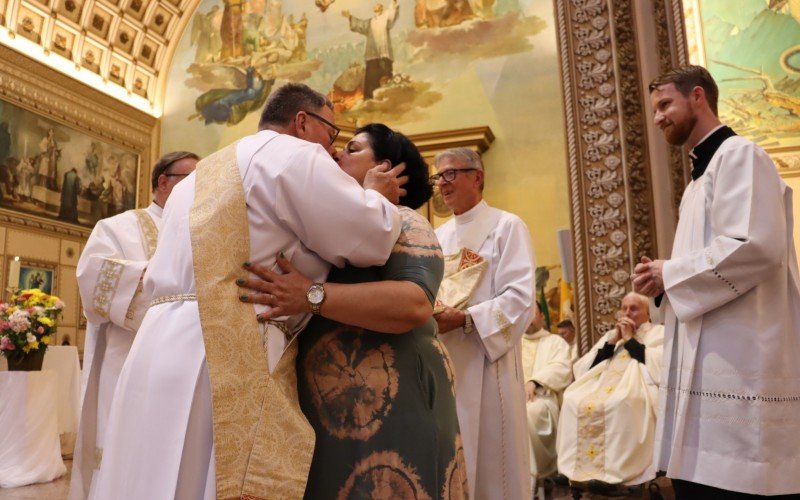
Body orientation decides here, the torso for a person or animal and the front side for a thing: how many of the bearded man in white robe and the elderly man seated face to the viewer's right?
0

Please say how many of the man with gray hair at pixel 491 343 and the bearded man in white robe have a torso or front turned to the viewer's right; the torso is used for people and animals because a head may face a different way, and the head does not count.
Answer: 0

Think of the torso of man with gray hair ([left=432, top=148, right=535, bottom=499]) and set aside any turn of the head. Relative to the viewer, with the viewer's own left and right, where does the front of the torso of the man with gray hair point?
facing the viewer and to the left of the viewer

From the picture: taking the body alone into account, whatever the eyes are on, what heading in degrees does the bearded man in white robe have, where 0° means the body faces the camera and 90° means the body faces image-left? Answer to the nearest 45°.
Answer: approximately 90°

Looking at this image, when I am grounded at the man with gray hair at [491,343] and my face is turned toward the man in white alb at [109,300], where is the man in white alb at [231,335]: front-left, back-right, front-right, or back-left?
front-left

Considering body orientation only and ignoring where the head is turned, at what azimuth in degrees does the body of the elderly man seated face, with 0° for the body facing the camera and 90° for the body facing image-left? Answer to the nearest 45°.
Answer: approximately 45°

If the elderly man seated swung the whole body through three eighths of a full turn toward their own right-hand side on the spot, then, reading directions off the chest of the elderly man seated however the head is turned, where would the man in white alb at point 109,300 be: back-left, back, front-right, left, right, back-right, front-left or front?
back-left

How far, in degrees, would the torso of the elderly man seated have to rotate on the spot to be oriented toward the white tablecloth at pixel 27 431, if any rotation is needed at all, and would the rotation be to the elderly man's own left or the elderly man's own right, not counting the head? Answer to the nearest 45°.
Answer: approximately 45° to the elderly man's own right

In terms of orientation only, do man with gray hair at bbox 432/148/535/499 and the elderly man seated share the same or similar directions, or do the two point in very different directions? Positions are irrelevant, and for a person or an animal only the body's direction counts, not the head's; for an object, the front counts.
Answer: same or similar directions

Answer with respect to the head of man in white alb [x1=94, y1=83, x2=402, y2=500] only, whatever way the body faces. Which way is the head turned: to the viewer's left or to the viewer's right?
to the viewer's right

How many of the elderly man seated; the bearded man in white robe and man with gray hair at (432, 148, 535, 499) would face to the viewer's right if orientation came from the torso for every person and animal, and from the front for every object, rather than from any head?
0

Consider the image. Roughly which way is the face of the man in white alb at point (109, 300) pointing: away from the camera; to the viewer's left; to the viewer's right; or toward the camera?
to the viewer's right

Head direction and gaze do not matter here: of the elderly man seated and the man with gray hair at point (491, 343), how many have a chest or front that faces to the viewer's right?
0
